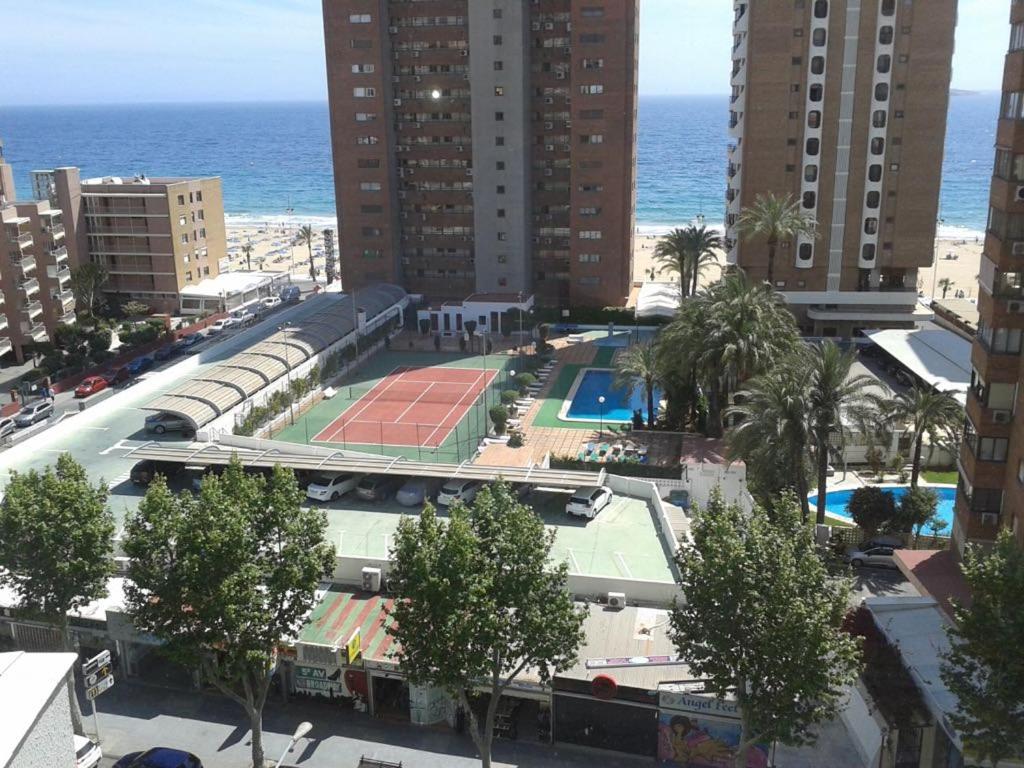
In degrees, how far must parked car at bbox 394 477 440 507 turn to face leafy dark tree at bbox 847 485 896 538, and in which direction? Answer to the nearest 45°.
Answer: approximately 135° to its left

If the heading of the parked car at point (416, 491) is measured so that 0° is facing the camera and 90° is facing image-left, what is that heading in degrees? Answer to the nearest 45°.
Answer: approximately 45°

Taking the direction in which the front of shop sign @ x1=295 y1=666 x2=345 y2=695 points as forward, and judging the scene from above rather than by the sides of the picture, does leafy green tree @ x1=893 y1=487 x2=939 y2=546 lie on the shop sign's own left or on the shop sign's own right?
on the shop sign's own left

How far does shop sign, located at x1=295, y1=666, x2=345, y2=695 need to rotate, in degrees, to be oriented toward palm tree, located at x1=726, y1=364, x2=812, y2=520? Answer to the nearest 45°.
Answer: approximately 90° to its left

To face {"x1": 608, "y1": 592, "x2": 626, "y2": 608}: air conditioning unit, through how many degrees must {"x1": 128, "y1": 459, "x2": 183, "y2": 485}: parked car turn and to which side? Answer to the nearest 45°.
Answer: approximately 90° to its left

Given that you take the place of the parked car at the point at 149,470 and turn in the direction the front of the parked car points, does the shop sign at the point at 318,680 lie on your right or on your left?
on your left

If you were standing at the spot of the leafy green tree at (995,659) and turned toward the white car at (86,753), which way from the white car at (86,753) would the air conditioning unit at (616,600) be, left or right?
right

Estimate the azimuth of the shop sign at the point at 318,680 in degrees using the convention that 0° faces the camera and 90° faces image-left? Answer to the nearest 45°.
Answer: approximately 0°

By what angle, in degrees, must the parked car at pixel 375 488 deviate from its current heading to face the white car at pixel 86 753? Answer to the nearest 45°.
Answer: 0° — it already faces it

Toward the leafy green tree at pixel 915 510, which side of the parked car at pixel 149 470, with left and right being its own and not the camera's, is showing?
left

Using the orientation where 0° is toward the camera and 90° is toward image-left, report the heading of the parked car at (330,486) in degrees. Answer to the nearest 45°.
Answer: approximately 45°

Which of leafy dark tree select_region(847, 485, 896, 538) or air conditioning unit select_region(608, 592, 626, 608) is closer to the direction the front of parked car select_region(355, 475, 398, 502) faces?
the air conditioning unit

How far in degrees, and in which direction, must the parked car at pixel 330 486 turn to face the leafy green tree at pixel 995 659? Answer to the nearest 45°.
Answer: approximately 90° to its left
